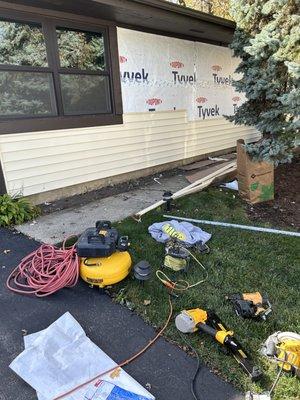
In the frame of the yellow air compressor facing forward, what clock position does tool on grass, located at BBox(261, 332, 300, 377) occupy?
The tool on grass is roughly at 9 o'clock from the yellow air compressor.

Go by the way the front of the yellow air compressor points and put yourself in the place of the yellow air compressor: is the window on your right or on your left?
on your right

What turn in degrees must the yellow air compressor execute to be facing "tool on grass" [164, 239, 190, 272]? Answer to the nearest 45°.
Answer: approximately 135° to its left

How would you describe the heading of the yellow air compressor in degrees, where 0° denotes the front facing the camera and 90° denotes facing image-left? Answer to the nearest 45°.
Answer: approximately 45°

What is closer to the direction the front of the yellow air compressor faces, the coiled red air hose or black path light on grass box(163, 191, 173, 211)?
the coiled red air hose

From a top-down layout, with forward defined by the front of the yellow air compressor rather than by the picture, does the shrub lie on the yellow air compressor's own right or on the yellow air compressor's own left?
on the yellow air compressor's own right

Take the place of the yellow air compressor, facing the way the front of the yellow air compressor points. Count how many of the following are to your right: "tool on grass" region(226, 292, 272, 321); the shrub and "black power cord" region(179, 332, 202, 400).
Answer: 1

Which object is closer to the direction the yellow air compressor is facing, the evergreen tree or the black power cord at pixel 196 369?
the black power cord

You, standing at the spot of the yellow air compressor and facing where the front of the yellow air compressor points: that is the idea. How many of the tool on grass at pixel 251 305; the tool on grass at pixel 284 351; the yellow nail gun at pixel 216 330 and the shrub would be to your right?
1

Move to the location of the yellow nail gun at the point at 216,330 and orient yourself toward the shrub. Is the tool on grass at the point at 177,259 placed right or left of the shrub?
right

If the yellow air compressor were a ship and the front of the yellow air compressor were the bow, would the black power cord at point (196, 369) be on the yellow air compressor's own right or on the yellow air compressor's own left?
on the yellow air compressor's own left

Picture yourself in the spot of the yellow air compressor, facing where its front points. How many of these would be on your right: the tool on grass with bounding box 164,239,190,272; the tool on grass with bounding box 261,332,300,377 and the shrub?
1

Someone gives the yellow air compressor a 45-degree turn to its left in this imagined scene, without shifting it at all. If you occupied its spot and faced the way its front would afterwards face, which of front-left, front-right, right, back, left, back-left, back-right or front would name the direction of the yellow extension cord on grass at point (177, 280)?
left

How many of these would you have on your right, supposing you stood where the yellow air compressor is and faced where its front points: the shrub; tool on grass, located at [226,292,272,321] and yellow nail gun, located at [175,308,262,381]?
1

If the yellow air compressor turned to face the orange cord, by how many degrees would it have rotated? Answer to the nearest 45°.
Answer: approximately 45° to its left

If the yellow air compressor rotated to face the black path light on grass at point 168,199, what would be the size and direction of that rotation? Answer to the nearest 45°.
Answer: approximately 180°

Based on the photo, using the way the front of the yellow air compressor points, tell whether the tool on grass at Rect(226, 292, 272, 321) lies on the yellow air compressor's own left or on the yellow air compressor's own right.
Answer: on the yellow air compressor's own left

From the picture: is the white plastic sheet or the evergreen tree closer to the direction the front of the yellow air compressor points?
the white plastic sheet
